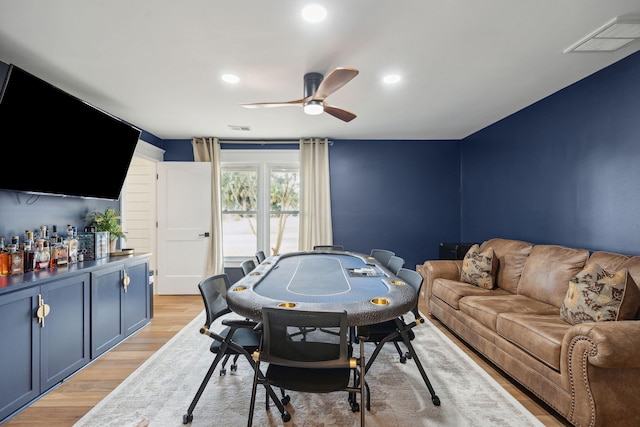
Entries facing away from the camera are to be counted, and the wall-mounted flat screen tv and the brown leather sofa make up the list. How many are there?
0

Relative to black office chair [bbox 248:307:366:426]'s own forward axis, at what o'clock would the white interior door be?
The white interior door is roughly at 11 o'clock from the black office chair.

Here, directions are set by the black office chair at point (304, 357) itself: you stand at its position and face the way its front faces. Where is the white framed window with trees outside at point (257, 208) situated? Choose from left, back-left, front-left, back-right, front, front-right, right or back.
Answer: front

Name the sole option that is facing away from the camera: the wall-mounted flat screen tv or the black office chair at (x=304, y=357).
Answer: the black office chair

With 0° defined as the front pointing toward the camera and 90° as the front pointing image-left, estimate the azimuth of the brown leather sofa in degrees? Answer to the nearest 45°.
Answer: approximately 45°

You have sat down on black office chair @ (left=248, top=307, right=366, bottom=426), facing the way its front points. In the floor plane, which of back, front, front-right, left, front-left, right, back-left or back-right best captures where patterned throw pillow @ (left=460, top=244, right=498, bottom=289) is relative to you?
front-right

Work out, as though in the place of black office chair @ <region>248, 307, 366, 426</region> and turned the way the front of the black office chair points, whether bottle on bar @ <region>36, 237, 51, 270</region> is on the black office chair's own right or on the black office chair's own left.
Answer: on the black office chair's own left

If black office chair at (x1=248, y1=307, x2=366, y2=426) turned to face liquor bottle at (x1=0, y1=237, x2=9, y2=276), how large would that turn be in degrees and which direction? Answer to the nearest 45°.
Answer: approximately 90° to its left

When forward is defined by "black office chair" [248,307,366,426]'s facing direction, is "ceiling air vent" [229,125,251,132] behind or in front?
in front

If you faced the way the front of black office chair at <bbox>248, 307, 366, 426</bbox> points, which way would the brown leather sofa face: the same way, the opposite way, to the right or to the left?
to the left

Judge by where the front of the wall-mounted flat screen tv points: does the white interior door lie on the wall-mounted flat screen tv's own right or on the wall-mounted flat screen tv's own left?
on the wall-mounted flat screen tv's own left

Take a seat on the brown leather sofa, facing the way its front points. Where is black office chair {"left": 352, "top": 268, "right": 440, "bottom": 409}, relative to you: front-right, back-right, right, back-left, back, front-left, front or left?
front

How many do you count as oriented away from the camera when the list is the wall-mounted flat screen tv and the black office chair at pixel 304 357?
1

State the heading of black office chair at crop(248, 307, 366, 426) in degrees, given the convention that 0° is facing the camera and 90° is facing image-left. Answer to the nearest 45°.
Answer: approximately 180°

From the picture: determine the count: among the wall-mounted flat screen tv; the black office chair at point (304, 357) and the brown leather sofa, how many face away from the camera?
1

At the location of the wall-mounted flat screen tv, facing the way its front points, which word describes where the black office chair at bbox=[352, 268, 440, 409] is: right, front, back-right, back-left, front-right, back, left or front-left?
front

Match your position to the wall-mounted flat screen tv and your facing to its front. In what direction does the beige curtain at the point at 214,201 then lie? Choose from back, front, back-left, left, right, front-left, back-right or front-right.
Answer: left

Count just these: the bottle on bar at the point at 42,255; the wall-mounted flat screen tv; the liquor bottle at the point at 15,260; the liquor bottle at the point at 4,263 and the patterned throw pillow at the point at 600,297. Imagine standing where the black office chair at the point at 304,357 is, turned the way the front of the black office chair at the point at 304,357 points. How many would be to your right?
1
